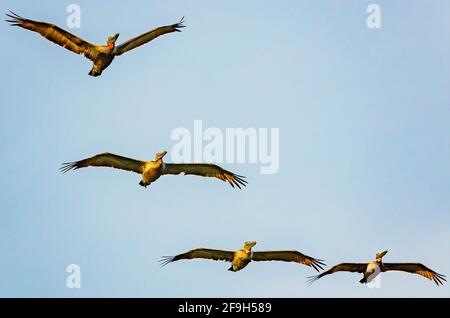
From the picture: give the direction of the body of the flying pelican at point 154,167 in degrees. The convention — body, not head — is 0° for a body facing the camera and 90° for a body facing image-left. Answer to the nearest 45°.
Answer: approximately 315°
